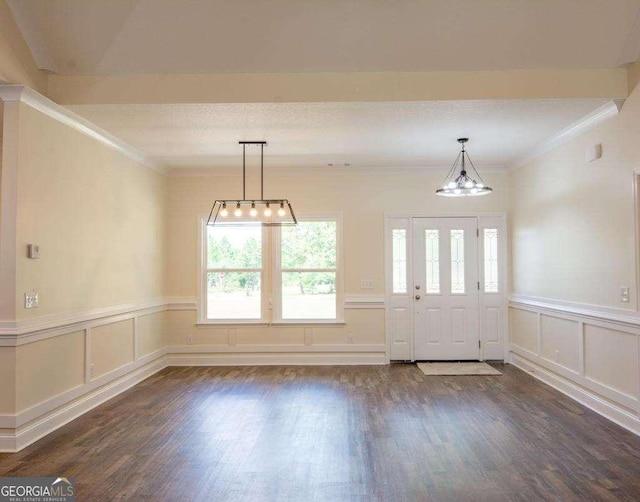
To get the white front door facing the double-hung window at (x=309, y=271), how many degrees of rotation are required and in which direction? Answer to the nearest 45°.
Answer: approximately 90° to its right

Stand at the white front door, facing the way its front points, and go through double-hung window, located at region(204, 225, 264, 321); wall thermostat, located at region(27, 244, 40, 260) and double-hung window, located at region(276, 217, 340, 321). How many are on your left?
0

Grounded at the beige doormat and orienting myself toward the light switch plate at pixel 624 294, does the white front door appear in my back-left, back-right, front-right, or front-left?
back-left

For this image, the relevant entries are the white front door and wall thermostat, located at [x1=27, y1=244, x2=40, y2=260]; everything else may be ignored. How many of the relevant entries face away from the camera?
0

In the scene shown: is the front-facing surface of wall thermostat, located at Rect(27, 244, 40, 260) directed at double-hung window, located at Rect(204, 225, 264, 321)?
no

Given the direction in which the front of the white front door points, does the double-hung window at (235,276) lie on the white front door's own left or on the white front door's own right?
on the white front door's own right

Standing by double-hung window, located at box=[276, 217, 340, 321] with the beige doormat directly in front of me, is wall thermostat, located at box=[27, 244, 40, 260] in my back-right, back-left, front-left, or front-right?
back-right

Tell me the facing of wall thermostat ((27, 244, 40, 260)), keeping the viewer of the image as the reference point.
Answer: facing the viewer and to the right of the viewer

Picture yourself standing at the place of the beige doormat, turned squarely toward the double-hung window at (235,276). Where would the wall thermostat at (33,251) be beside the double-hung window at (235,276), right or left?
left

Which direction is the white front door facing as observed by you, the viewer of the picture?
facing the viewer

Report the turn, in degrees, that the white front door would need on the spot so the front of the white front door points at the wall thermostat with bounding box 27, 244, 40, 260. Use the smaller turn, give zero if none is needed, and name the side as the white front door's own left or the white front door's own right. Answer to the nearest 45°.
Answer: approximately 45° to the white front door's own right

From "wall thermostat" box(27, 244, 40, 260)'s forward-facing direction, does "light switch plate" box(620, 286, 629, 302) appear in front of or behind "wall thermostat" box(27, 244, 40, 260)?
in front

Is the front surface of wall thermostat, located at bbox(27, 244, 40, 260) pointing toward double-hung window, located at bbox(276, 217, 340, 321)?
no

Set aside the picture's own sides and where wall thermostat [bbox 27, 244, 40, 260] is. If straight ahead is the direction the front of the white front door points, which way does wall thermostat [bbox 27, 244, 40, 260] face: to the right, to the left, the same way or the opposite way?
to the left
